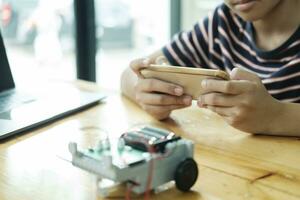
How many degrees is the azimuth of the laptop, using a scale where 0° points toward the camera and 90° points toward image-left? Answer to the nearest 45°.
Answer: approximately 315°
